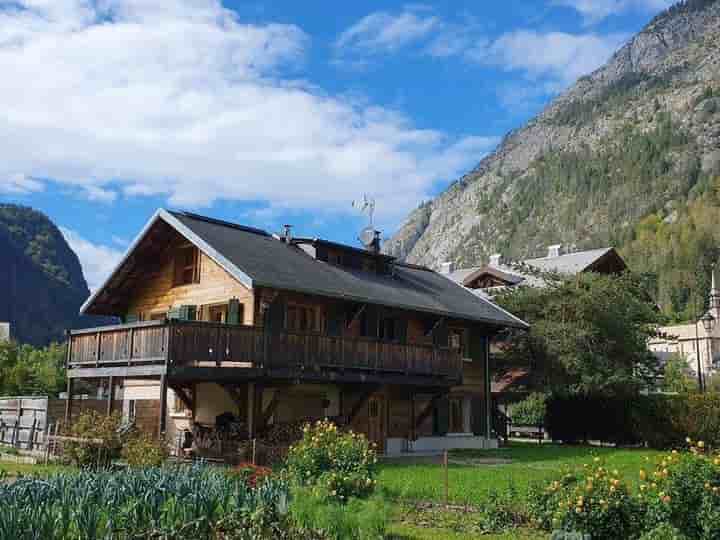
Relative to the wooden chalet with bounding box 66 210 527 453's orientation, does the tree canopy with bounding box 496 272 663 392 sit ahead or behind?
behind

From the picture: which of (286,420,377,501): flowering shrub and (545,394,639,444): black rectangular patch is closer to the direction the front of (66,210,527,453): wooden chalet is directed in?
the flowering shrub

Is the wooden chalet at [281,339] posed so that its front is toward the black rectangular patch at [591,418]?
no

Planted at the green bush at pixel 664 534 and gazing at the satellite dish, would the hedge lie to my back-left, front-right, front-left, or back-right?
front-right

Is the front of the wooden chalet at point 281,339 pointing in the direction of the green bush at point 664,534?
no
